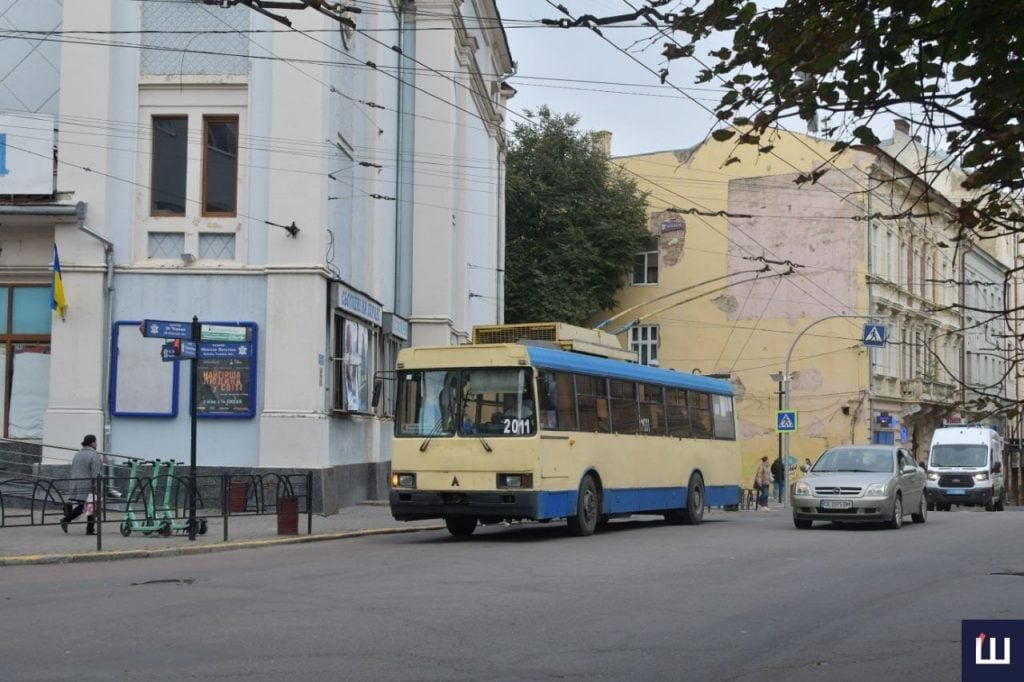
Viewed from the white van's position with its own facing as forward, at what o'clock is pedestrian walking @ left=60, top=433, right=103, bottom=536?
The pedestrian walking is roughly at 1 o'clock from the white van.

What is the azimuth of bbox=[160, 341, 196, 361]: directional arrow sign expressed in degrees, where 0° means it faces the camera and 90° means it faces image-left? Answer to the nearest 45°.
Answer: approximately 0°

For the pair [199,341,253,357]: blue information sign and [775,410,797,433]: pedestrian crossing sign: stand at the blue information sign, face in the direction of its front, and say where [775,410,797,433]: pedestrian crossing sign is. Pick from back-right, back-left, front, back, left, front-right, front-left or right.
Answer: back-left

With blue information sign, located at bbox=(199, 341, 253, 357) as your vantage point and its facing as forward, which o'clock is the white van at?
The white van is roughly at 8 o'clock from the blue information sign.

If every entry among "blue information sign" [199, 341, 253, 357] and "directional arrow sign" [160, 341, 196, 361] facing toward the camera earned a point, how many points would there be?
2

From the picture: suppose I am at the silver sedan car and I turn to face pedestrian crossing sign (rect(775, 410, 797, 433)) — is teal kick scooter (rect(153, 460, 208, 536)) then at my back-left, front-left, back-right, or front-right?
back-left
